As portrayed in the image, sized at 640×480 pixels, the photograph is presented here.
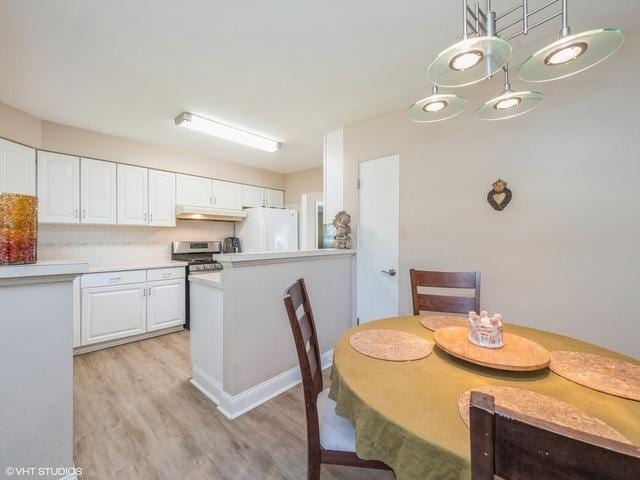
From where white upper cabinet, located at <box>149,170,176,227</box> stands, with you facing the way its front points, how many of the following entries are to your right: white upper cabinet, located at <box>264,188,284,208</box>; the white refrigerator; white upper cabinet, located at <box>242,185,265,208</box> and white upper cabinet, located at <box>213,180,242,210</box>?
0

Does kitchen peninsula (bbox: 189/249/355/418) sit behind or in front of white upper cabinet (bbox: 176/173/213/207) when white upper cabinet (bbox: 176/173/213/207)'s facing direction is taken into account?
in front

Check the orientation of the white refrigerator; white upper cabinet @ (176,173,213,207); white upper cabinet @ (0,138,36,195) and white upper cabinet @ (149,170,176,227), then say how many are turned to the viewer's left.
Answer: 0

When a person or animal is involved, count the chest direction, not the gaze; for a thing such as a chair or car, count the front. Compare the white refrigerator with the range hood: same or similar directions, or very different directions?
same or similar directions

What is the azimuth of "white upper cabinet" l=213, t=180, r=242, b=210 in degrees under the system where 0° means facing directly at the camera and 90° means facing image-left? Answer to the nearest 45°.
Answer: approximately 315°

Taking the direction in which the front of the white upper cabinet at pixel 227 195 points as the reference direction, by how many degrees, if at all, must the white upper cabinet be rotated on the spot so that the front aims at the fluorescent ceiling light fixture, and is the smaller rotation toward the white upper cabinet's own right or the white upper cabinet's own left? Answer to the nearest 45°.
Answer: approximately 45° to the white upper cabinet's own right

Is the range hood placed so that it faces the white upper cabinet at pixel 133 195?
no

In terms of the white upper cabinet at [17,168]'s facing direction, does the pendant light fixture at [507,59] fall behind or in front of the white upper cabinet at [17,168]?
in front

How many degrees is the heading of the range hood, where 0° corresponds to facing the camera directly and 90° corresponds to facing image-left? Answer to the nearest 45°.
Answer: approximately 315°

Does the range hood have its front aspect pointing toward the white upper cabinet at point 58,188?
no

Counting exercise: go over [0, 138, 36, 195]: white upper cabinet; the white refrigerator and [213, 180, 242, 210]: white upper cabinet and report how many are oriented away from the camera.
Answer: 0

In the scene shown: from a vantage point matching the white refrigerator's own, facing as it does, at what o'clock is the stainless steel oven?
The stainless steel oven is roughly at 4 o'clock from the white refrigerator.

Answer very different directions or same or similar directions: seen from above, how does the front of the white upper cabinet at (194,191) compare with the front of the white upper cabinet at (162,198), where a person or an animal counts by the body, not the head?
same or similar directions

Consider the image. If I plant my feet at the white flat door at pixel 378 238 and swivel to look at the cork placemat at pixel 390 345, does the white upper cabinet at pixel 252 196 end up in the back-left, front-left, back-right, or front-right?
back-right

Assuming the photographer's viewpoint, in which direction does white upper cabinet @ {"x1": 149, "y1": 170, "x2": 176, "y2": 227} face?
facing the viewer and to the right of the viewer

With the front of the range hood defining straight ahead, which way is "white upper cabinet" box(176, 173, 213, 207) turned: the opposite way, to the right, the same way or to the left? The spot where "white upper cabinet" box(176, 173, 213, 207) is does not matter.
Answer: the same way

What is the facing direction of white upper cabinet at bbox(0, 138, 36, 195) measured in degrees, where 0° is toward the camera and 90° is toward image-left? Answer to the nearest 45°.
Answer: approximately 315°
